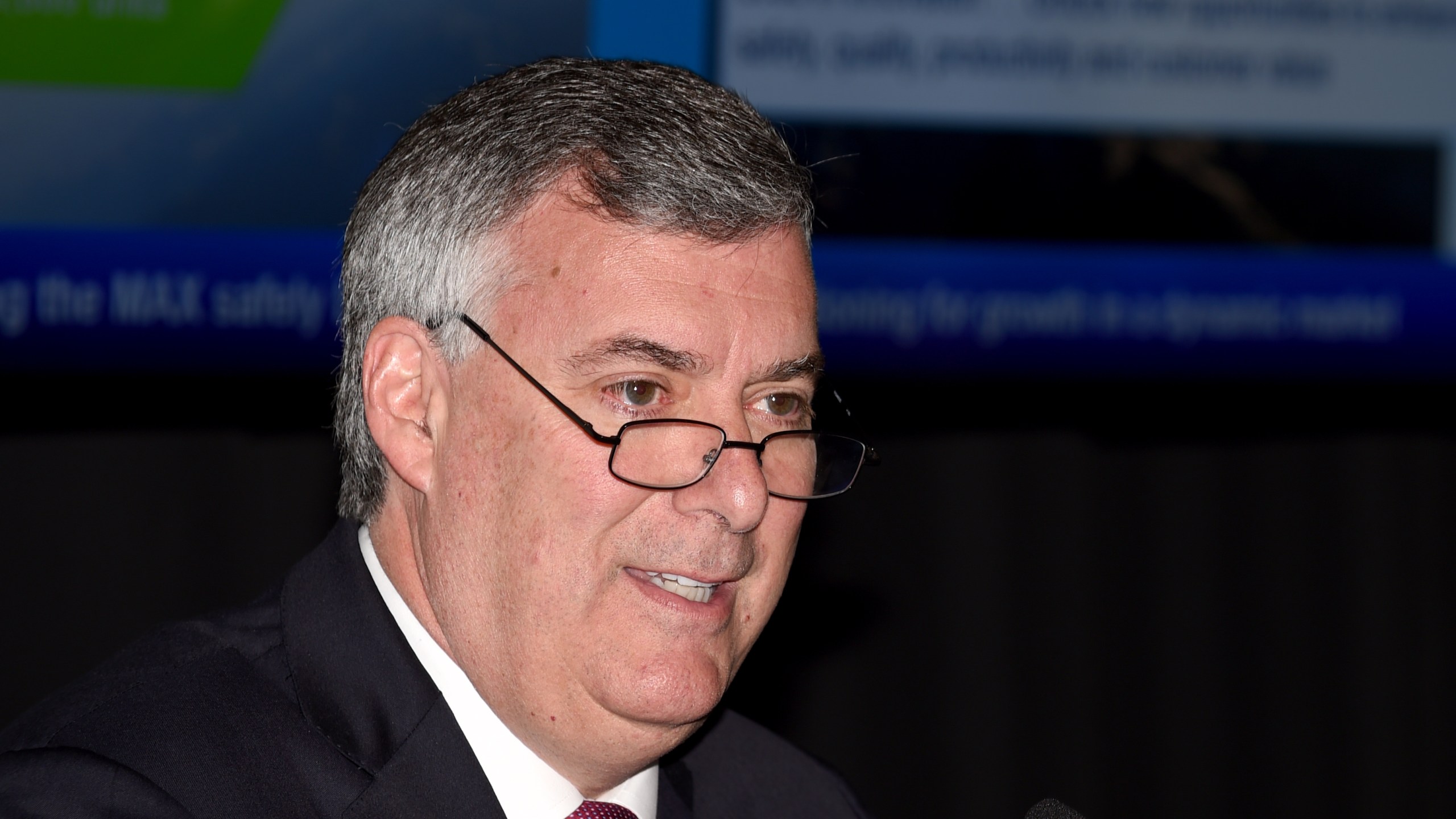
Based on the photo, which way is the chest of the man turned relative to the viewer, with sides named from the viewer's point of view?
facing the viewer and to the right of the viewer

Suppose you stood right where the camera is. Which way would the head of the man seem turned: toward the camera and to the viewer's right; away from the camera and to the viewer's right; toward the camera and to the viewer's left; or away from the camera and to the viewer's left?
toward the camera and to the viewer's right
